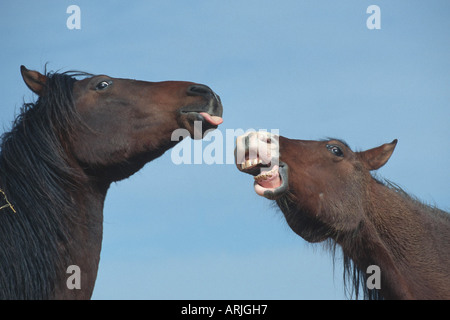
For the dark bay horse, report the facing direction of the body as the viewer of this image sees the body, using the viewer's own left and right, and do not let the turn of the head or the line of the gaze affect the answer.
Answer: facing to the right of the viewer

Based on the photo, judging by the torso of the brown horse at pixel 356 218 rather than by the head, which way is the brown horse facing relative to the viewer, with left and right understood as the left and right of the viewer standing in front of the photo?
facing to the left of the viewer
